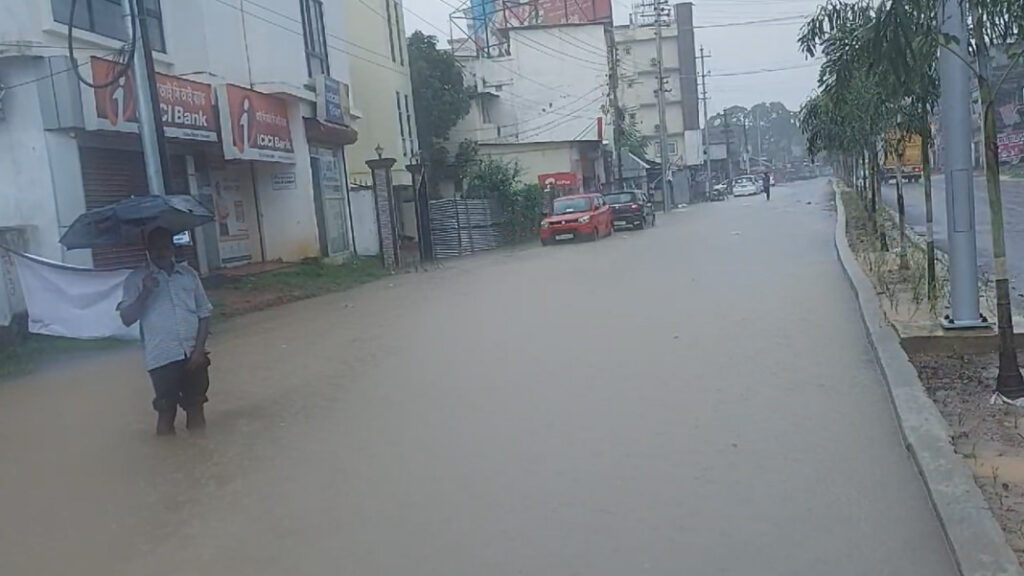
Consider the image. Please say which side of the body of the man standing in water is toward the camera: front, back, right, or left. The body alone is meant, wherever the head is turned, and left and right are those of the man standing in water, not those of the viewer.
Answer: front

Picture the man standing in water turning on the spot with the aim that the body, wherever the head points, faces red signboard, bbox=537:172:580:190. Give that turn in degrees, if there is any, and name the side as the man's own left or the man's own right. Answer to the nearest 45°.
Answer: approximately 135° to the man's own left

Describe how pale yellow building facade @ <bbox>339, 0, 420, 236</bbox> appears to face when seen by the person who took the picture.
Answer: facing the viewer and to the right of the viewer

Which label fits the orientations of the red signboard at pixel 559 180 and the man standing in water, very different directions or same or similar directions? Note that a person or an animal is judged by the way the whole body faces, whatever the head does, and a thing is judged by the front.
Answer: same or similar directions

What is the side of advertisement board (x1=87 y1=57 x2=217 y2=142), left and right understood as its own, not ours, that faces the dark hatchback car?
left

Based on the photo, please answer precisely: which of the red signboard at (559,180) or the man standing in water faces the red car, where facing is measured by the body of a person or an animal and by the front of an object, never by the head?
the red signboard

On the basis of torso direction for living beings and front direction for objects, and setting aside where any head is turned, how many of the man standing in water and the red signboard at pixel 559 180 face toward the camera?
2

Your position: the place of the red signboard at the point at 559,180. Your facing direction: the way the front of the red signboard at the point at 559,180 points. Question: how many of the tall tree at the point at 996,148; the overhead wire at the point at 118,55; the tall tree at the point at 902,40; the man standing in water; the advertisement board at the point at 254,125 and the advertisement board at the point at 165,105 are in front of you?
6

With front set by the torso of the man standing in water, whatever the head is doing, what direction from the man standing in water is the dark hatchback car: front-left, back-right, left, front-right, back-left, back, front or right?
back-left

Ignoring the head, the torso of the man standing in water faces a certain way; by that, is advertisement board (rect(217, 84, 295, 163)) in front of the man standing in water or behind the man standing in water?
behind

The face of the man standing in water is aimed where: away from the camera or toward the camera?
toward the camera

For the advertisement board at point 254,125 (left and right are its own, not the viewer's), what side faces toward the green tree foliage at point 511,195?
left

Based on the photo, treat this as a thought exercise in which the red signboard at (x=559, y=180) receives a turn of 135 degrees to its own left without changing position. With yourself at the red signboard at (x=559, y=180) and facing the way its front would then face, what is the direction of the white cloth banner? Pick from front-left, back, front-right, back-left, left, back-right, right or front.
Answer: back-right

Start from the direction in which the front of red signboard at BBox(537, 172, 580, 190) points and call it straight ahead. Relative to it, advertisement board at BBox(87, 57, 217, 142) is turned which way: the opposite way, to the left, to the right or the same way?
to the left

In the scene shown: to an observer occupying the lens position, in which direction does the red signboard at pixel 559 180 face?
facing the viewer

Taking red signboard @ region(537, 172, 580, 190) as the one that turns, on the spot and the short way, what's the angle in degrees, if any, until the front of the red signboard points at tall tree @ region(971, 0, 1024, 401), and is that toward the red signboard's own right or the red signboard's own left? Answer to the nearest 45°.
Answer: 0° — it already faces it

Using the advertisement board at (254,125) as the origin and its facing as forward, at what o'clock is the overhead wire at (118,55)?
The overhead wire is roughly at 2 o'clock from the advertisement board.
